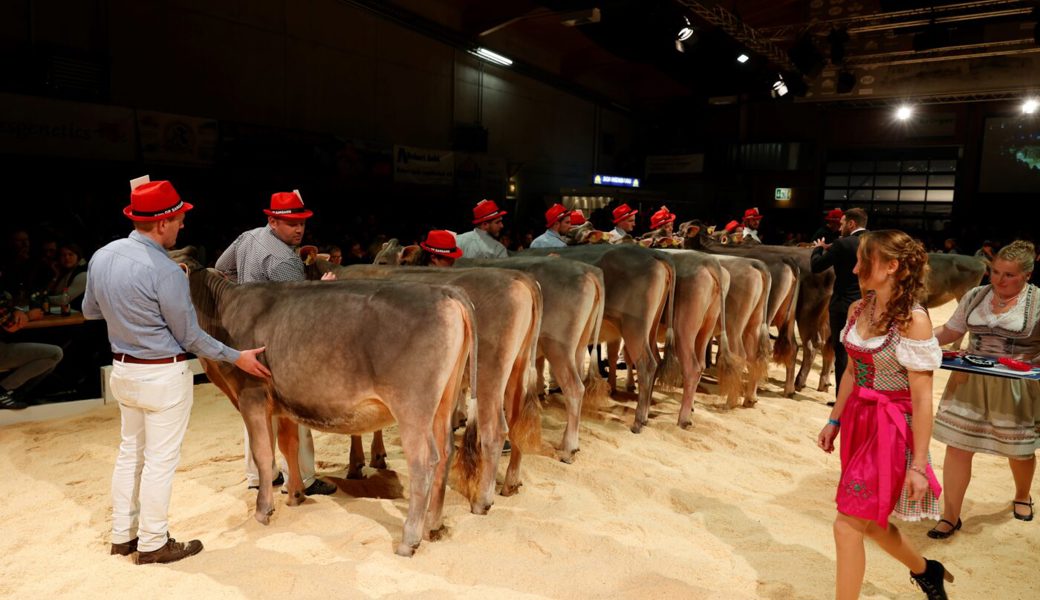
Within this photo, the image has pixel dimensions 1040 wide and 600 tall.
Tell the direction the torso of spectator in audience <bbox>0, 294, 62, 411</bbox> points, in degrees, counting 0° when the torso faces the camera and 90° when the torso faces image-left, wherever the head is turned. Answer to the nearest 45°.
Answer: approximately 270°

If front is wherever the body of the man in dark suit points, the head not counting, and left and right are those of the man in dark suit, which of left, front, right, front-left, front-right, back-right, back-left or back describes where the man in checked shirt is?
front-left

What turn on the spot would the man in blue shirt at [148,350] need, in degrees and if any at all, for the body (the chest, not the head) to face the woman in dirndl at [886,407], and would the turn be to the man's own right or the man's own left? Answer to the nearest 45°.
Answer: approximately 90° to the man's own right

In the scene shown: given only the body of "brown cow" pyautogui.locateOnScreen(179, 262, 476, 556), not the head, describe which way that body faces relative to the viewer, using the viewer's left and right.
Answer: facing away from the viewer and to the left of the viewer

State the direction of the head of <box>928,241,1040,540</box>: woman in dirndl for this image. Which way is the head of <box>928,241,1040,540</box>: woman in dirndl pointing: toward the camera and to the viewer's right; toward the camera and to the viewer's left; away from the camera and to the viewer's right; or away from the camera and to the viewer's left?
toward the camera and to the viewer's left

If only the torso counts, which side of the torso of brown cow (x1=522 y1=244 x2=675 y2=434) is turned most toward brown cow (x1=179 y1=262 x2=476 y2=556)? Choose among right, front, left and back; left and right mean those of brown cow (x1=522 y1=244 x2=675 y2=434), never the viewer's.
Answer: left

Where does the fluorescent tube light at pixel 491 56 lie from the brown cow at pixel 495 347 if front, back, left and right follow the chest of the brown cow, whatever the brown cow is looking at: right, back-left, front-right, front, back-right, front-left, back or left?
front-right

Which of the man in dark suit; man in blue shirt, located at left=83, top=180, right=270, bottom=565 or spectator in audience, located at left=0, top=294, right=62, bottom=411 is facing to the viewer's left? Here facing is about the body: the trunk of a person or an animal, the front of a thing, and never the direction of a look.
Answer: the man in dark suit

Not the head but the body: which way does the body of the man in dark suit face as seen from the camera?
to the viewer's left

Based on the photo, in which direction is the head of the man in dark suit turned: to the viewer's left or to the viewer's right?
to the viewer's left

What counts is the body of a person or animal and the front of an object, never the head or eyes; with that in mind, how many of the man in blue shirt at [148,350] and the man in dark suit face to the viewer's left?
1

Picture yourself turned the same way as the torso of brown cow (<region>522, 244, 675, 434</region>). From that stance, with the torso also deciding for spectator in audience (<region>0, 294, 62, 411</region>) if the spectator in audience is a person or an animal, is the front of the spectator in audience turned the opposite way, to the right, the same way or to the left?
to the right

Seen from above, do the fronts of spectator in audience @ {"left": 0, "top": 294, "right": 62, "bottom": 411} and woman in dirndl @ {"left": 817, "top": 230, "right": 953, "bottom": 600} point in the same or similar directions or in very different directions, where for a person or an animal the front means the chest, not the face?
very different directions

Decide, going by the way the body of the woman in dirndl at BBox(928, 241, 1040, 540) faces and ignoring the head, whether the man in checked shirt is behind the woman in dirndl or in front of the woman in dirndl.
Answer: in front

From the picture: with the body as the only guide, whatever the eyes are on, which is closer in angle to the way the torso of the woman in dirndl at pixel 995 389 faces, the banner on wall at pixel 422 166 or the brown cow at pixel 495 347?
the brown cow

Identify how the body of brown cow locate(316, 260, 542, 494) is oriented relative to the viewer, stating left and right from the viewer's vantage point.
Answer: facing away from the viewer and to the left of the viewer

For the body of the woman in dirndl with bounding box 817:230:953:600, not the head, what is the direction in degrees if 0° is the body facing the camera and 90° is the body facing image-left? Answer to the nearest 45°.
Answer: approximately 45°

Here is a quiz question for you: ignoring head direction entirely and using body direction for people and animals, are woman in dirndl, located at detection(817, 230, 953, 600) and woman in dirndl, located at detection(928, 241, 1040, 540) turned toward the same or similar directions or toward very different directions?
same or similar directions

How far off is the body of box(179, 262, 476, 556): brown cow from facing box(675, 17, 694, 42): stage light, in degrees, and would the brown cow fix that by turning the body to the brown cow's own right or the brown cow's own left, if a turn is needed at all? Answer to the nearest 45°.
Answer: approximately 90° to the brown cow's own right
